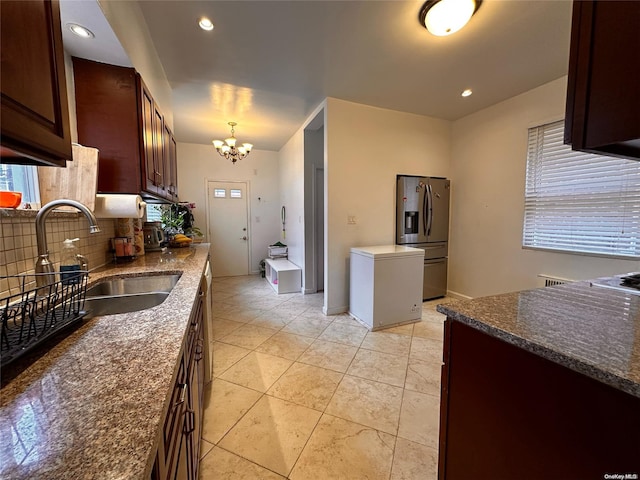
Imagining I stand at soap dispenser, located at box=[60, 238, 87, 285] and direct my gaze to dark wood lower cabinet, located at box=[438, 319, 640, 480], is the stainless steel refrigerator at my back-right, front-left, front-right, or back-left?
front-left

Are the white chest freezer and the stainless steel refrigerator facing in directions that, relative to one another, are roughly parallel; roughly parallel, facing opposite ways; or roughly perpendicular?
roughly parallel

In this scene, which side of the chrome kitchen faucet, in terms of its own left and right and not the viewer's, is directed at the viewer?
right

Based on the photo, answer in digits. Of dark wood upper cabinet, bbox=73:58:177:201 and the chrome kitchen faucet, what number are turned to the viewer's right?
2

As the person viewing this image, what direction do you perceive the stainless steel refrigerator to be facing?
facing the viewer and to the right of the viewer

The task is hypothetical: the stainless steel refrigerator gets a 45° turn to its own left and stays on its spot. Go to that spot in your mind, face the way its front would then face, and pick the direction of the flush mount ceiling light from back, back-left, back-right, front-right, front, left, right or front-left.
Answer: right

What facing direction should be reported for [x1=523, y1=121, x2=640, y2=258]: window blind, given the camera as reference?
facing the viewer and to the left of the viewer

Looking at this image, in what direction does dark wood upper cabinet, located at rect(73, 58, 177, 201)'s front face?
to the viewer's right

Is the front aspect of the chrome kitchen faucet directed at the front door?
no

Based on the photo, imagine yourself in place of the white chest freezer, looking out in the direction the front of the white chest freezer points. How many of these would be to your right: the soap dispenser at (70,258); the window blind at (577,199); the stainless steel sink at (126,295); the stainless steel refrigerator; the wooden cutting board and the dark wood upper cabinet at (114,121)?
4

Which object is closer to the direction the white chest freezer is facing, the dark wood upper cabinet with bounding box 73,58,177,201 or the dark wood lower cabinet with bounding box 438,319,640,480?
the dark wood lower cabinet

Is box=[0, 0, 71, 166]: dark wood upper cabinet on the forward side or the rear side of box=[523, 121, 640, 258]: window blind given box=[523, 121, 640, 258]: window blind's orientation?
on the forward side

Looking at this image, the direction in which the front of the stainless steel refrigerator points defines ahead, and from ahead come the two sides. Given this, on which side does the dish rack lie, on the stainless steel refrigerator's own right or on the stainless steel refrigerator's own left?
on the stainless steel refrigerator's own right

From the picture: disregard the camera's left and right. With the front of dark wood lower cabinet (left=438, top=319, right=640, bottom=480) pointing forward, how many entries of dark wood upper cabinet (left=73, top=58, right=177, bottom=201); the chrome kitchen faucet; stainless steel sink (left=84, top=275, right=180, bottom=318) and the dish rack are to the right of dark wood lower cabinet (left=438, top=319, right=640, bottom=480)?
0

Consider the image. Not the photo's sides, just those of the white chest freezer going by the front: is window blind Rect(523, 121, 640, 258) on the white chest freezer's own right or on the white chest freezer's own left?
on the white chest freezer's own left

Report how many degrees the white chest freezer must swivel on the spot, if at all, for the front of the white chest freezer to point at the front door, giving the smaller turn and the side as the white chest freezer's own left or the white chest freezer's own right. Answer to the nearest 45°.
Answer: approximately 180°

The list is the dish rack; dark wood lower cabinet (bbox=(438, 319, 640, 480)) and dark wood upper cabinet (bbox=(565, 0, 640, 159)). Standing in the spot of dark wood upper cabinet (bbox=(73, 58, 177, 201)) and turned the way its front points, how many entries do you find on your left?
0
